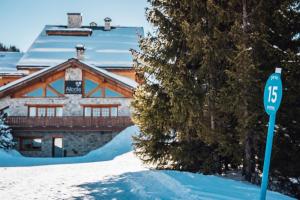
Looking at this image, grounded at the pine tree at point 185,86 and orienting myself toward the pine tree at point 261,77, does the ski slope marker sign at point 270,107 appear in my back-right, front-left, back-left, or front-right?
front-right

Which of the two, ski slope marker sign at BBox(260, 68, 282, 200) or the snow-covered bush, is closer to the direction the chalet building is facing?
the ski slope marker sign

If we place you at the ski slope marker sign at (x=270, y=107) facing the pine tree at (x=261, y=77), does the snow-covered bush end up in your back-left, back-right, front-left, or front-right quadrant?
front-left

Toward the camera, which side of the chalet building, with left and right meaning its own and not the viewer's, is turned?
front

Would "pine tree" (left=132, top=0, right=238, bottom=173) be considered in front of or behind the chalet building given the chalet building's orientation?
in front

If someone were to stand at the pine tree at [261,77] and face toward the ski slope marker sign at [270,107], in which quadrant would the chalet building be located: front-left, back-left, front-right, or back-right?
back-right

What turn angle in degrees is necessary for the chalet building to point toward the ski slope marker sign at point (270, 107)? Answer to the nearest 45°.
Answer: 0° — it already faces it

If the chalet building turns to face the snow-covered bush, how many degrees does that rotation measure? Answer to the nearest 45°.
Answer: approximately 45° to its right

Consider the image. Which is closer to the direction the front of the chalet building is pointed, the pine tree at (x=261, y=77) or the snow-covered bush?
the pine tree
